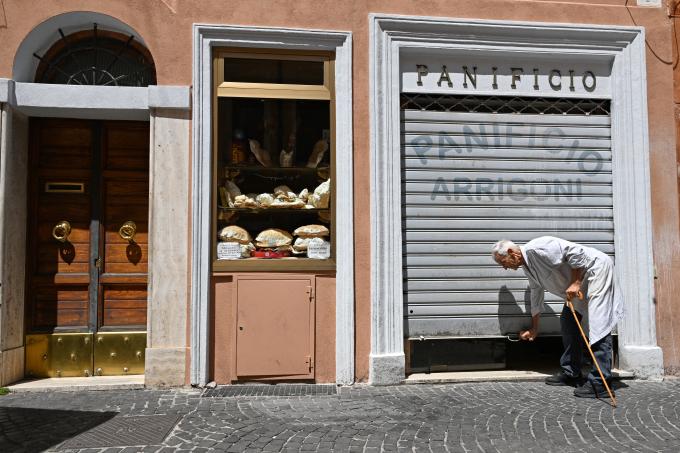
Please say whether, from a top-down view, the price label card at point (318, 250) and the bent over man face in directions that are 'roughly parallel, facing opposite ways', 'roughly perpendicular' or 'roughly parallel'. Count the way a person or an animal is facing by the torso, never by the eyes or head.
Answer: roughly perpendicular

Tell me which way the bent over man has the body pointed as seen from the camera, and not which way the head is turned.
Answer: to the viewer's left

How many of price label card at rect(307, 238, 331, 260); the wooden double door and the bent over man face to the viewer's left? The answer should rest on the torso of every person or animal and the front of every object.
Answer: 1

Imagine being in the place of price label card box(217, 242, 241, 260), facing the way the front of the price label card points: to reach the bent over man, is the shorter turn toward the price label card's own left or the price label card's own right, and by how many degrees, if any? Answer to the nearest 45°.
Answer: approximately 90° to the price label card's own left

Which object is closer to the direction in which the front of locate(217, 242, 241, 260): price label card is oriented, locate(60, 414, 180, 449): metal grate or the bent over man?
the metal grate

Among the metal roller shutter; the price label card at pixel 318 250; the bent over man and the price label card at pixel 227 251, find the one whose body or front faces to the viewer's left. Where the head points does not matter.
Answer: the bent over man

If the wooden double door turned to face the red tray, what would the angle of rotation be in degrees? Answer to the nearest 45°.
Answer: approximately 45° to its left
